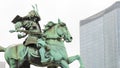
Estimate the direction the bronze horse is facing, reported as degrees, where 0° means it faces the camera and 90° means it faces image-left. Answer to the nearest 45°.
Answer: approximately 270°
